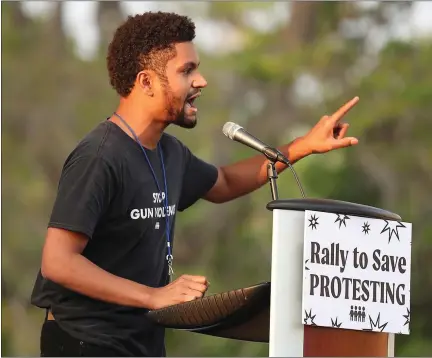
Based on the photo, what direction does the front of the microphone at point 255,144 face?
to the viewer's left

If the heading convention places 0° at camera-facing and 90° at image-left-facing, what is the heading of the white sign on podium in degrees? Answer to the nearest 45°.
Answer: approximately 315°

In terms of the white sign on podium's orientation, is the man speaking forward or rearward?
rearward

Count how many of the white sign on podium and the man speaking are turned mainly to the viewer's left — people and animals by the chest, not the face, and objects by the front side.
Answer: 0

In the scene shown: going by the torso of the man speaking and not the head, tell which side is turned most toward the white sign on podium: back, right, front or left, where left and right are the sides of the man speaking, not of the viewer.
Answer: front

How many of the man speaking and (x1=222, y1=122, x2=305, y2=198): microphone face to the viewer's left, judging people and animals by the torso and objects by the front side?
1

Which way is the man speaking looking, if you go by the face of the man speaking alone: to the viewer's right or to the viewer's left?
to the viewer's right

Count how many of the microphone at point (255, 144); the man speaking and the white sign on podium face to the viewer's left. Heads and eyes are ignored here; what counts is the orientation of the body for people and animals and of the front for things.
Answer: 1
